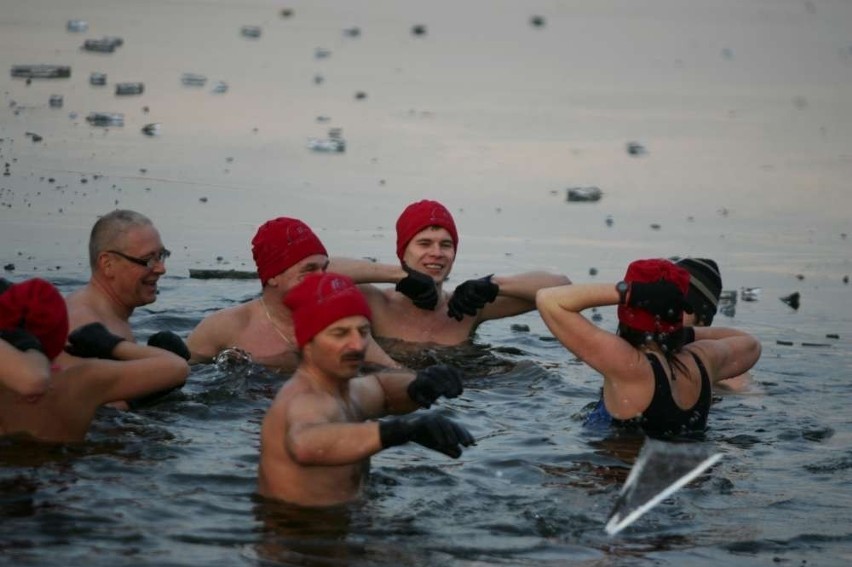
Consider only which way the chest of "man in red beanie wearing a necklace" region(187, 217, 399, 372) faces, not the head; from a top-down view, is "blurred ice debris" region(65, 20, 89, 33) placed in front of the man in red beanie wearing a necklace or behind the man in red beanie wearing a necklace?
behind

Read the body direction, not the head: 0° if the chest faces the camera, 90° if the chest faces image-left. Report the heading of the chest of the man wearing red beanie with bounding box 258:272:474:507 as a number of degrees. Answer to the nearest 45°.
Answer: approximately 315°

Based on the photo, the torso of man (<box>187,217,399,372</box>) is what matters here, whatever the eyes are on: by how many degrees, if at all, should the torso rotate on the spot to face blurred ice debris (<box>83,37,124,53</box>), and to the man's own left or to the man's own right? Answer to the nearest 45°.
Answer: approximately 135° to the man's own left

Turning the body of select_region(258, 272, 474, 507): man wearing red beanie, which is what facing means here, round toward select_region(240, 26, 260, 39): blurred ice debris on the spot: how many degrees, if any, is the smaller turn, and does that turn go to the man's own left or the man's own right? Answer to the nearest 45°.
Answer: approximately 135° to the man's own left
